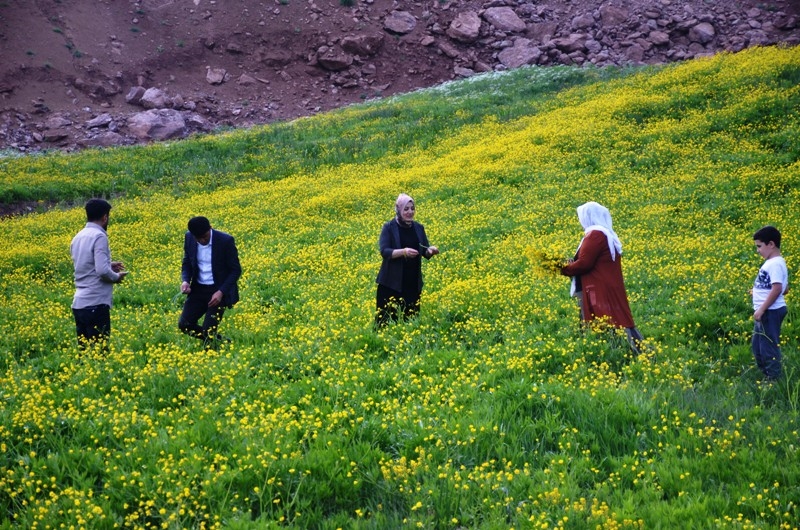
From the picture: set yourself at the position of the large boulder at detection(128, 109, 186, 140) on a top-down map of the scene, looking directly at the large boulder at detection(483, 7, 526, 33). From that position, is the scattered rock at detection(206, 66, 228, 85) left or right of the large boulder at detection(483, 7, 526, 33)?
left

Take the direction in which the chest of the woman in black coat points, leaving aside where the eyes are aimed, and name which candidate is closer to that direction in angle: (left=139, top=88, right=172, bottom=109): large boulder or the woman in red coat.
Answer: the woman in red coat

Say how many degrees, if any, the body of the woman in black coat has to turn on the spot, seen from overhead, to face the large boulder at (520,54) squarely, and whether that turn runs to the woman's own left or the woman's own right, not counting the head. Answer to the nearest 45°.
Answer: approximately 135° to the woman's own left

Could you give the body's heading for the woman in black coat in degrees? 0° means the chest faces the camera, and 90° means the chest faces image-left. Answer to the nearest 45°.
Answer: approximately 315°

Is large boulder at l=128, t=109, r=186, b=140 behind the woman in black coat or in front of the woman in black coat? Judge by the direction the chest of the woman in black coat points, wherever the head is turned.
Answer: behind

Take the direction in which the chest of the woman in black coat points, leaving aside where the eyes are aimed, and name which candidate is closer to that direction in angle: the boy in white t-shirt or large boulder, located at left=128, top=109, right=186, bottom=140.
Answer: the boy in white t-shirt

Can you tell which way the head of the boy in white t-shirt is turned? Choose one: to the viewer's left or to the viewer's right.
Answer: to the viewer's left

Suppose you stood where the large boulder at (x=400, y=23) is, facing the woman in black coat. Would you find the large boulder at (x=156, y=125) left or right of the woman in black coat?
right

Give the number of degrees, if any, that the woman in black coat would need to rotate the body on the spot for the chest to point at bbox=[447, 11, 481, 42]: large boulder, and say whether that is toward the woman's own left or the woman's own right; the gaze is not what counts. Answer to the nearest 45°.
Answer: approximately 135° to the woman's own left

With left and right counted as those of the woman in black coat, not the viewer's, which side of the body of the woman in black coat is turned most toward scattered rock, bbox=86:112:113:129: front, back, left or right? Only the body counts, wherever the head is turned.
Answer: back

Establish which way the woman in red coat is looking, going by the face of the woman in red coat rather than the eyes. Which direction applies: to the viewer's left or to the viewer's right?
to the viewer's left

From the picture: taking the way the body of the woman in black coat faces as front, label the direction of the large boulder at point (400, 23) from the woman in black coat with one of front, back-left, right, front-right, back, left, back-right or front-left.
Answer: back-left
